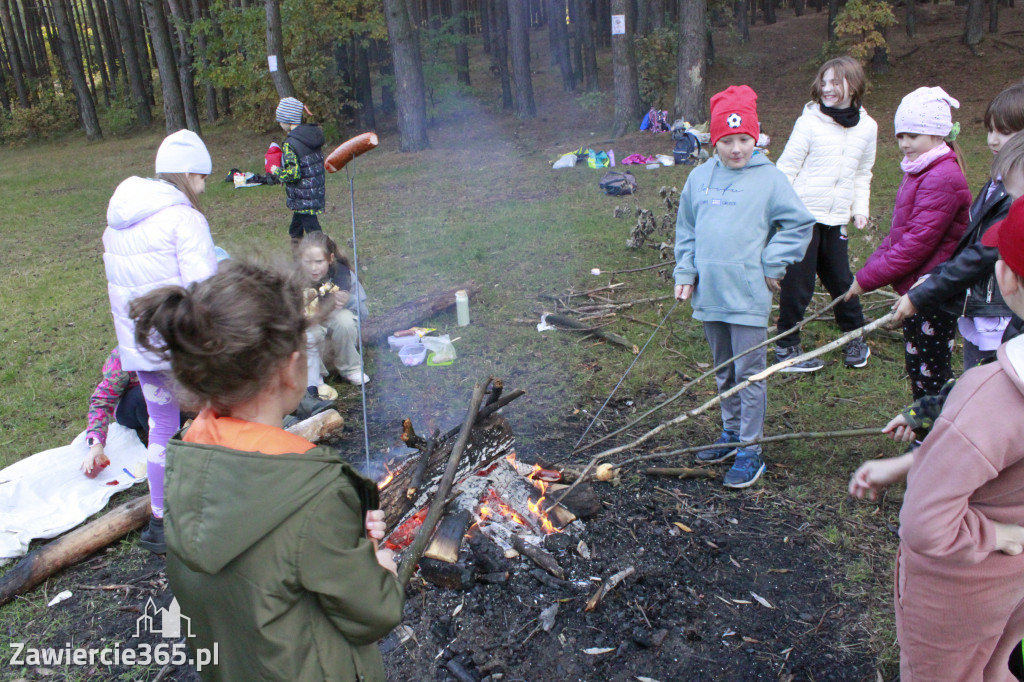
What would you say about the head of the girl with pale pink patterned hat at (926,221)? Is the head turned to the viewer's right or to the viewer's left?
to the viewer's left

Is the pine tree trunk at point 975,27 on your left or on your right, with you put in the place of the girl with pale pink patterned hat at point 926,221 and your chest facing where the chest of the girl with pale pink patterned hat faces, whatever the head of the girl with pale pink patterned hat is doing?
on your right

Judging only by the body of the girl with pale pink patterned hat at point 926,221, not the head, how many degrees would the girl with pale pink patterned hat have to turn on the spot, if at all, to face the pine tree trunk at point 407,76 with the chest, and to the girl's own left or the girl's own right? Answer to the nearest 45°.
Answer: approximately 45° to the girl's own right

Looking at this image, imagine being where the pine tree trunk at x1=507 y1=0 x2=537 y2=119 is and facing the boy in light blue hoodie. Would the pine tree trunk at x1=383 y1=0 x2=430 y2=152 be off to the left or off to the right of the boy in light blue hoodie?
right

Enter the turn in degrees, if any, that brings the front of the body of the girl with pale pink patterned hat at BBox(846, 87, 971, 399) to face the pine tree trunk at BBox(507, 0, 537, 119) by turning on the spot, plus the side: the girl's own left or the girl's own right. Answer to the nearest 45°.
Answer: approximately 45° to the girl's own right

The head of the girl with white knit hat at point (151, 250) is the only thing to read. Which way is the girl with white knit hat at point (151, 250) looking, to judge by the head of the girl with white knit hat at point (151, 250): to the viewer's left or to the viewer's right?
to the viewer's right

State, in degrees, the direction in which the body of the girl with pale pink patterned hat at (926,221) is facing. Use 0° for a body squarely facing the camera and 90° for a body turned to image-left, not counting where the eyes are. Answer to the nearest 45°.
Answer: approximately 90°

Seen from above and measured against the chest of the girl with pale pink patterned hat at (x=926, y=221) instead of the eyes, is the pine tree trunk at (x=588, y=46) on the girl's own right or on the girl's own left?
on the girl's own right

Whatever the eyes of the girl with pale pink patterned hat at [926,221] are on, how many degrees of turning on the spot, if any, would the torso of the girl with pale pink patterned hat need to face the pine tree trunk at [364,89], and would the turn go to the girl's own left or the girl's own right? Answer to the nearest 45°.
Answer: approximately 45° to the girl's own right
